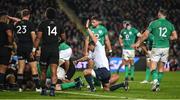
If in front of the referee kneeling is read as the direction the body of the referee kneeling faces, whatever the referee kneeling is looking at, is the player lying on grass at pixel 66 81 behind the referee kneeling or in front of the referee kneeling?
in front

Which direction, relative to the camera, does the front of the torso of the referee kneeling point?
to the viewer's left
